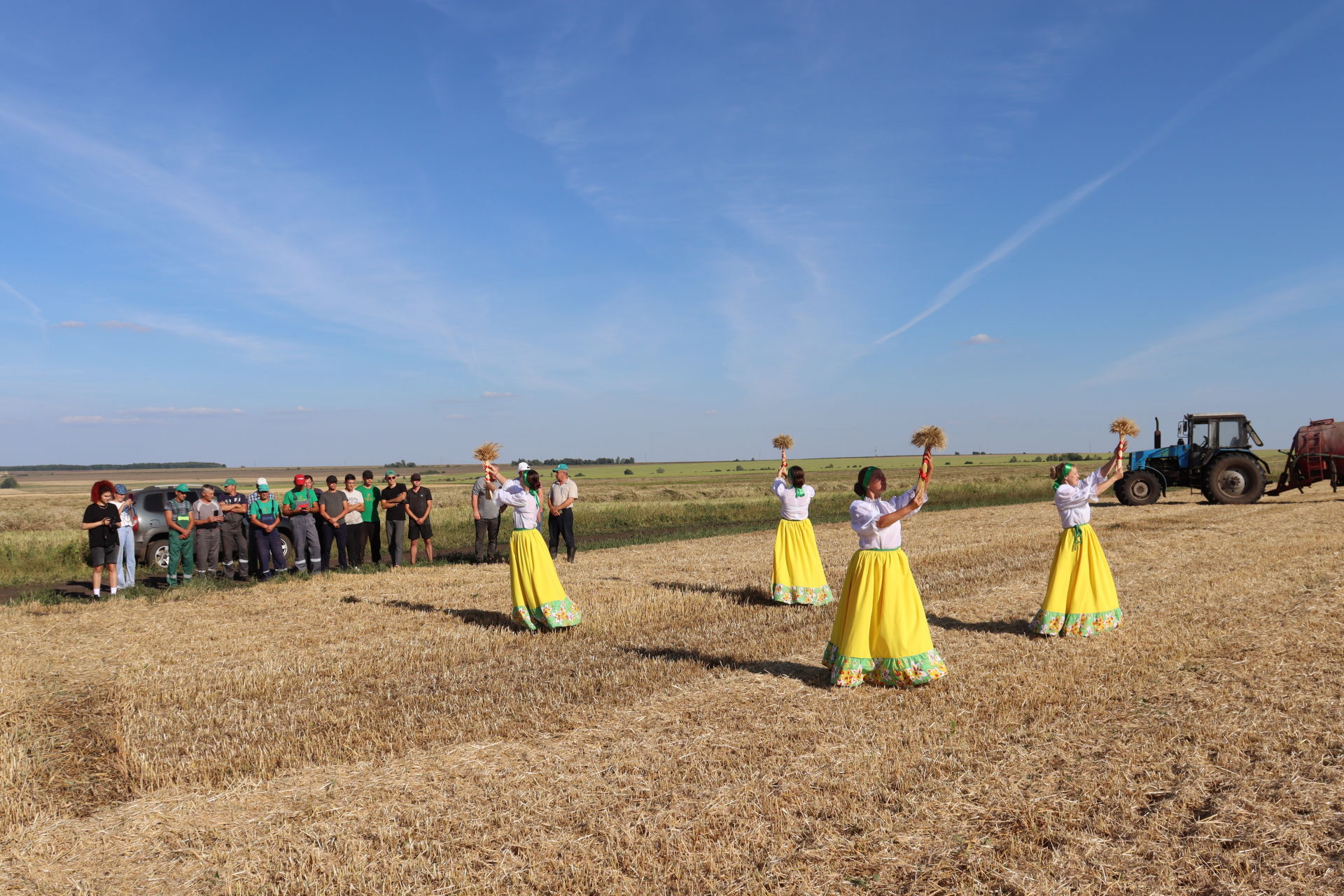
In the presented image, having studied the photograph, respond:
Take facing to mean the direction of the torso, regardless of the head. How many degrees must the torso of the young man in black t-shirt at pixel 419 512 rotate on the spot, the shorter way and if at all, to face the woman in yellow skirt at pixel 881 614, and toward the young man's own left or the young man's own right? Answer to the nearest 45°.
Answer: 0° — they already face them

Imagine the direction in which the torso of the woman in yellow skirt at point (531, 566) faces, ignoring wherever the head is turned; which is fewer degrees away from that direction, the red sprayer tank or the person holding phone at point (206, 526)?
the person holding phone

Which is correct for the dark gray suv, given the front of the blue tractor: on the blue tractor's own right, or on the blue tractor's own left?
on the blue tractor's own left

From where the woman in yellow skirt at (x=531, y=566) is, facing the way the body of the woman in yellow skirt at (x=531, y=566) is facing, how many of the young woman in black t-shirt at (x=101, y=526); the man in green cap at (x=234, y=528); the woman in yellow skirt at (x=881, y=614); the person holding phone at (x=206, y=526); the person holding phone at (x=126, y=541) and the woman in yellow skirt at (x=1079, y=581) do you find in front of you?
4

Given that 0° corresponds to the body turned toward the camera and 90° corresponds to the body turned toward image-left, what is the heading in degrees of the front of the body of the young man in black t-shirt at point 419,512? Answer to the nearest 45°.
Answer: approximately 0°

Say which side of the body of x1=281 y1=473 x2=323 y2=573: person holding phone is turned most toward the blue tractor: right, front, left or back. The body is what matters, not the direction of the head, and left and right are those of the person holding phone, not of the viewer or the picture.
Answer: left

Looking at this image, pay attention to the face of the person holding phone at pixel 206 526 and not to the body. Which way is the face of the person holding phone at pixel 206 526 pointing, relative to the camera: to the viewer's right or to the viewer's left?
to the viewer's right

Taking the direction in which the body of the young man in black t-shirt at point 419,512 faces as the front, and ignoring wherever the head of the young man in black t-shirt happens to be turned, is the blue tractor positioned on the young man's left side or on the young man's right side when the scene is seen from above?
on the young man's left side

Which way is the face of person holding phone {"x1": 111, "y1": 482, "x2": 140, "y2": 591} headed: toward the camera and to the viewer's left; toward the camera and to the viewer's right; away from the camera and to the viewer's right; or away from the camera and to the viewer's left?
toward the camera and to the viewer's right

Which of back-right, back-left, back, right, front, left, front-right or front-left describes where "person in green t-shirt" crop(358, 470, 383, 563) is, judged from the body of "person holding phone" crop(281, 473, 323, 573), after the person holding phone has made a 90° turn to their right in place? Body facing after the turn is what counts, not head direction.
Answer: back-right

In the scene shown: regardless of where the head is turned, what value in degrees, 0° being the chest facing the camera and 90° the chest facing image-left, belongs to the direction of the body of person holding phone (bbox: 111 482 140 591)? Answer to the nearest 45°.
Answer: approximately 315°
